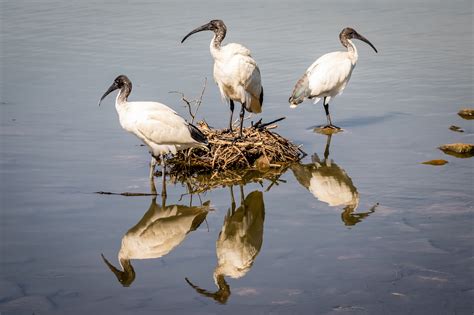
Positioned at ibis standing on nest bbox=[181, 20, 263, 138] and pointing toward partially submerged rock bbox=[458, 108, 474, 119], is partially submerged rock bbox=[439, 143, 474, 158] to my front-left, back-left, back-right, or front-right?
front-right

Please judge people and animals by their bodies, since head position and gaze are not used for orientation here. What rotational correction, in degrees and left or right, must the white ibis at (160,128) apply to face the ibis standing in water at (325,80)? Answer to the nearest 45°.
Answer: approximately 135° to its right

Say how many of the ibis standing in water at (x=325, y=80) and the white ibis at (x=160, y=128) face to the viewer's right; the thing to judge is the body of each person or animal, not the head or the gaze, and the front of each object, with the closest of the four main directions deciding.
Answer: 1

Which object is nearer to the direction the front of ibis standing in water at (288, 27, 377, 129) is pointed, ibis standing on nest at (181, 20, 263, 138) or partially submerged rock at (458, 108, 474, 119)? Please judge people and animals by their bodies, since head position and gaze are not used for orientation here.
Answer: the partially submerged rock

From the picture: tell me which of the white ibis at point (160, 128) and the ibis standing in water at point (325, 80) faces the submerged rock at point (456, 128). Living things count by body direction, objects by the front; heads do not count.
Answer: the ibis standing in water

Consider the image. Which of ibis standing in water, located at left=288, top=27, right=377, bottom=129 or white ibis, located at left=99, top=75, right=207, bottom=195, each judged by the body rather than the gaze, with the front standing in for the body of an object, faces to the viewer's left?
the white ibis

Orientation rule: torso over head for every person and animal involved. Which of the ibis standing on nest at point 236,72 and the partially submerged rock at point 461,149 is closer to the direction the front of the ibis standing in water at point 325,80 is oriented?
the partially submerged rock

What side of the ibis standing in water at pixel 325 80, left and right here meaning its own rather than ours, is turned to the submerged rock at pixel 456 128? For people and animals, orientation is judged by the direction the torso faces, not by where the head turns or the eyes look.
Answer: front

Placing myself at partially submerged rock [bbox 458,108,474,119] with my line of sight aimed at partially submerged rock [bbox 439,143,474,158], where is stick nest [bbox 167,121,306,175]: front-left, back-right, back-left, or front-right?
front-right

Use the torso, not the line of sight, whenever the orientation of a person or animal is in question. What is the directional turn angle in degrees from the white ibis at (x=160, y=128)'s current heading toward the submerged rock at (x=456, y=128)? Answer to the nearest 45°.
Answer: approximately 135° to its right

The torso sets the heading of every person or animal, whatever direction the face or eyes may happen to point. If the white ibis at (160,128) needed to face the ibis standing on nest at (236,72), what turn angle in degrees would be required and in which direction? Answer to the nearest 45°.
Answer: approximately 135° to its right

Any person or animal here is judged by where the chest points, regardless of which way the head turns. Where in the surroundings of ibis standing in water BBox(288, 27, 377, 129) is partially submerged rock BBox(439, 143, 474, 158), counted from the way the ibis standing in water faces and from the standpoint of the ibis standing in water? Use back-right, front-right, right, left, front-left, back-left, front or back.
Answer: front-right

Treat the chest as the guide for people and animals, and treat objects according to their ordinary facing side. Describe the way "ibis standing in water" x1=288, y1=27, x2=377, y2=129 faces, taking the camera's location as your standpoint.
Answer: facing to the right of the viewer

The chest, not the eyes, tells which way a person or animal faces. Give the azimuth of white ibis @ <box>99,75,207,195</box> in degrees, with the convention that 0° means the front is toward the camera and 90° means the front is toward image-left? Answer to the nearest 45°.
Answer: approximately 90°

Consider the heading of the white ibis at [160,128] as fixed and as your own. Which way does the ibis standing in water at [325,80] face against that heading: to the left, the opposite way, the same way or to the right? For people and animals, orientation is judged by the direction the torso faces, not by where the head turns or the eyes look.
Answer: the opposite way
